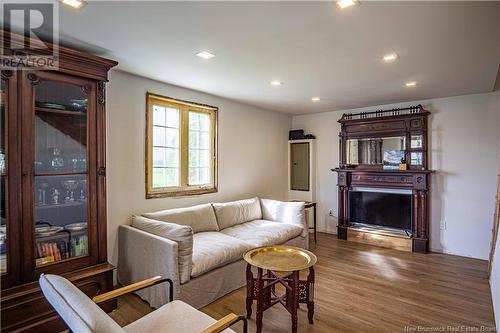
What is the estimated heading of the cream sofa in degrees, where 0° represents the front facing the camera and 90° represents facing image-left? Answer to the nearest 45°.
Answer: approximately 315°

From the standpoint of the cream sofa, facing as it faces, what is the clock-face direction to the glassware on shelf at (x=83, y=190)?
The glassware on shelf is roughly at 4 o'clock from the cream sofa.

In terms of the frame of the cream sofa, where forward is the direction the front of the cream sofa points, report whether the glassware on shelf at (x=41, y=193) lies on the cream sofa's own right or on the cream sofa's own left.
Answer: on the cream sofa's own right

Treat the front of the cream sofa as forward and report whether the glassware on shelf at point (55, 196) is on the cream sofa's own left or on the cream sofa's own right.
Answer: on the cream sofa's own right

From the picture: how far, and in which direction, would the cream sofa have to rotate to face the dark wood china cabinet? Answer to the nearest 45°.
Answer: approximately 135° to its right

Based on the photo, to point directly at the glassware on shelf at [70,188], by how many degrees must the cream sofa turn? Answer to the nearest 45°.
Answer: approximately 135° to its right
